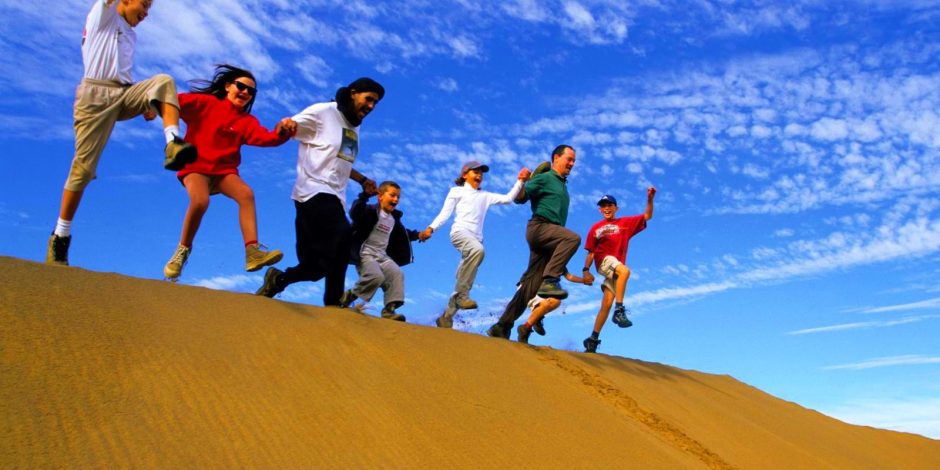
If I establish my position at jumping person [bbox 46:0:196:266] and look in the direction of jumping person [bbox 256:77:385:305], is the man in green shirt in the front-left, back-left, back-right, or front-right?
front-left

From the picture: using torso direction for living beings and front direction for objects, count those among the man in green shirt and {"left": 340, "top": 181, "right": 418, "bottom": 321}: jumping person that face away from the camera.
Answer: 0
